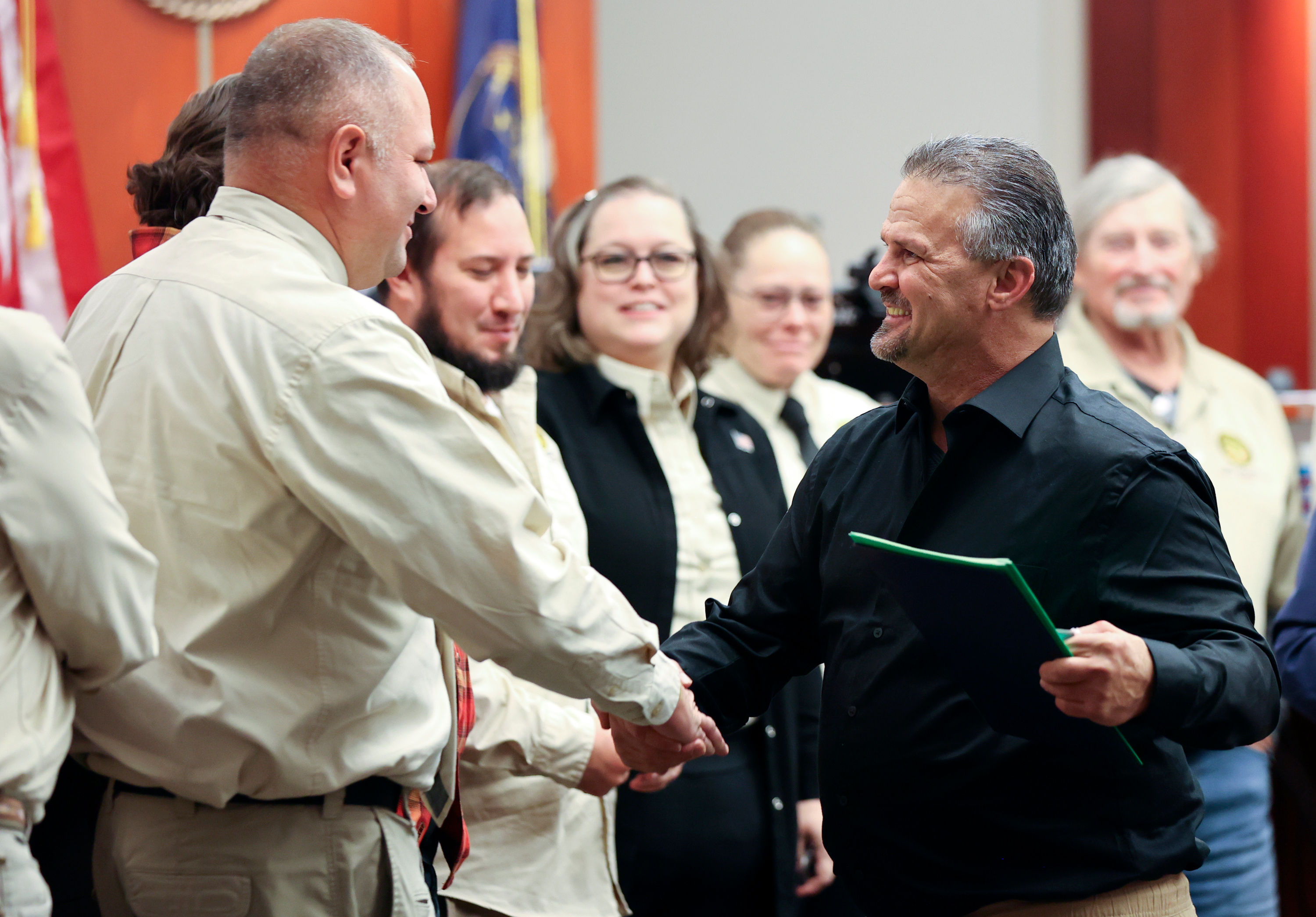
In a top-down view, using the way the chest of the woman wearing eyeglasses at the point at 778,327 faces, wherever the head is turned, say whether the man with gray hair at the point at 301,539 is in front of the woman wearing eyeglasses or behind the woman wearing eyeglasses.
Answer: in front

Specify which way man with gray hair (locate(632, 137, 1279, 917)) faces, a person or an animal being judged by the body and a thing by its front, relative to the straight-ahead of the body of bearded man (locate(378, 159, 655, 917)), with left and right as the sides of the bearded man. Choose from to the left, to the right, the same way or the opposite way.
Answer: to the right

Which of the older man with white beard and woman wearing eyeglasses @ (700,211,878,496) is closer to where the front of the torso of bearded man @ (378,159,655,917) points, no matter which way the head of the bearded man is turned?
the older man with white beard

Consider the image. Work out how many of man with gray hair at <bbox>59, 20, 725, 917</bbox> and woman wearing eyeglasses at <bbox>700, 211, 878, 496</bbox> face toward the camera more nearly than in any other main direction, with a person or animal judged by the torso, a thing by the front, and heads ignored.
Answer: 1

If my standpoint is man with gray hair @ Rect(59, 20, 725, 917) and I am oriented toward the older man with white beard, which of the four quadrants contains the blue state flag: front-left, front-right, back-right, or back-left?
front-left

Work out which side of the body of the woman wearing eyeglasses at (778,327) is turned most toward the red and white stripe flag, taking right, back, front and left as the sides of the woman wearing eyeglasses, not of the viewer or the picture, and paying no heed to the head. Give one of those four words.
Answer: right

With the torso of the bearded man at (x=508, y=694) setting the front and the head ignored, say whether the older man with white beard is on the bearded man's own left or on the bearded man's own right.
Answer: on the bearded man's own left

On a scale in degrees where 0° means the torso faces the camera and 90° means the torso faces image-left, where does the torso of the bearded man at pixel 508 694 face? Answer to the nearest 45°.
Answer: approximately 315°

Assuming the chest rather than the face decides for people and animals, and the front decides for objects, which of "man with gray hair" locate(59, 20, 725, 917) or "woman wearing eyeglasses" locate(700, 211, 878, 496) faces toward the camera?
the woman wearing eyeglasses

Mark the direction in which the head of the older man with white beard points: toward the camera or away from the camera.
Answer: toward the camera

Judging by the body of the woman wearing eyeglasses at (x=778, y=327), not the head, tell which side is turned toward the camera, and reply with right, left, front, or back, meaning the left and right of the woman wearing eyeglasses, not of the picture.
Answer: front

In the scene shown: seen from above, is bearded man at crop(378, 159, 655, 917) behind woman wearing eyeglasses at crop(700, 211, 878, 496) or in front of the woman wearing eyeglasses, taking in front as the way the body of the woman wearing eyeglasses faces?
in front

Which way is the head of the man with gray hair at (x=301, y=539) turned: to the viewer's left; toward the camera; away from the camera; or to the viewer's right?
to the viewer's right
